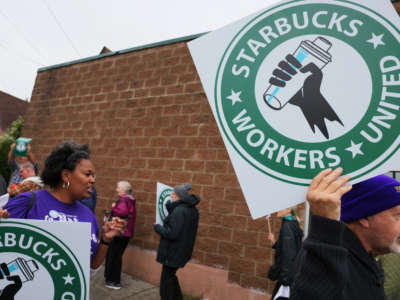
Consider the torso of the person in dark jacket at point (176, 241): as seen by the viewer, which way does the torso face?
to the viewer's left

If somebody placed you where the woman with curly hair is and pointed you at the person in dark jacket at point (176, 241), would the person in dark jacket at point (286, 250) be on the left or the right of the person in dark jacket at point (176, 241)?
right

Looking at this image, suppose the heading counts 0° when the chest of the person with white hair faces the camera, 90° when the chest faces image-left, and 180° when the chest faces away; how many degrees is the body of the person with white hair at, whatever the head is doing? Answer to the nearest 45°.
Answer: approximately 90°

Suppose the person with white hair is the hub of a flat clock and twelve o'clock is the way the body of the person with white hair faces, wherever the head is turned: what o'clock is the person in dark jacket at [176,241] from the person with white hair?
The person in dark jacket is roughly at 8 o'clock from the person with white hair.

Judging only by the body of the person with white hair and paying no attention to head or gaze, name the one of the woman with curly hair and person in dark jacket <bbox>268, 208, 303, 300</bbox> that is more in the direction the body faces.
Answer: the woman with curly hair

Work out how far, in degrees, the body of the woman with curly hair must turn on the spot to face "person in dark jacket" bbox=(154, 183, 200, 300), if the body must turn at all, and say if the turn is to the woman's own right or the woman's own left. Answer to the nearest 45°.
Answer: approximately 90° to the woman's own left

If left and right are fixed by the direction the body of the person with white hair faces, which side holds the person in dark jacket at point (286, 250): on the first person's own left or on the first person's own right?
on the first person's own left

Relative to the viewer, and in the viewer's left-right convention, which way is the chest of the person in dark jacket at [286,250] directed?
facing to the left of the viewer

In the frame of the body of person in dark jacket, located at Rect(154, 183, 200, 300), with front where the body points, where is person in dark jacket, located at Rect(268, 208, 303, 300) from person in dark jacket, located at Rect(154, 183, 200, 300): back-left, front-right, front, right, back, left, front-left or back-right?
back-left

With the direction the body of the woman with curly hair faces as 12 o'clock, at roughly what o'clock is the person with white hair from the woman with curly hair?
The person with white hair is roughly at 8 o'clock from the woman with curly hair.

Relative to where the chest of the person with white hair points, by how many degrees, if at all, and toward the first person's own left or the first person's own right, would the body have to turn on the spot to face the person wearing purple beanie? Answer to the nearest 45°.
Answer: approximately 90° to the first person's own left

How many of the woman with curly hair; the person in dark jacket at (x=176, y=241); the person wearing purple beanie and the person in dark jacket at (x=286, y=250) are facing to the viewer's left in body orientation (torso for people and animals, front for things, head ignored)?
2
